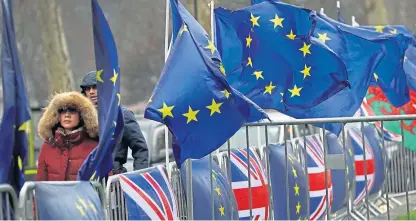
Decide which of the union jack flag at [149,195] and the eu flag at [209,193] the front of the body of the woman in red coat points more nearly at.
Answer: the union jack flag

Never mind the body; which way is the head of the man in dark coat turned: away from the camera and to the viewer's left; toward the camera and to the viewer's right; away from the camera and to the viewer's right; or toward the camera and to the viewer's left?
toward the camera and to the viewer's right

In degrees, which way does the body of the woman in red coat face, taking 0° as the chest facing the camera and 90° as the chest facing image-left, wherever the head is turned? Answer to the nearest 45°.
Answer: approximately 0°

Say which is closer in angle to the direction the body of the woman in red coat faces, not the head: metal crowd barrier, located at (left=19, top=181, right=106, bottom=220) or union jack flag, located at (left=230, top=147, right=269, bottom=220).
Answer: the metal crowd barrier

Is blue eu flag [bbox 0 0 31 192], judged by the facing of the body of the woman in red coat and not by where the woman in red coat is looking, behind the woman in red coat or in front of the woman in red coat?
in front
